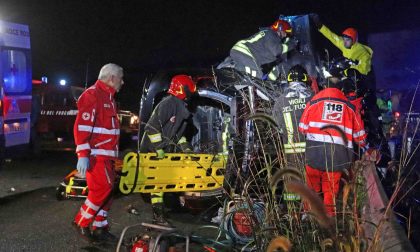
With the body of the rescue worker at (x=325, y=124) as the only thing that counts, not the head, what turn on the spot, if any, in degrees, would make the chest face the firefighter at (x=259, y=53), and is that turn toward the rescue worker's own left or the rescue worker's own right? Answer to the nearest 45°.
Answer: approximately 45° to the rescue worker's own left

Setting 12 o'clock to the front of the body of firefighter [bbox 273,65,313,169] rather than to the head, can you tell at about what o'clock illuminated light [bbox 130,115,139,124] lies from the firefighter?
The illuminated light is roughly at 11 o'clock from the firefighter.

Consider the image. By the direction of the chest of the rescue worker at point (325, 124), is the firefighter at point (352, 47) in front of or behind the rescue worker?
in front

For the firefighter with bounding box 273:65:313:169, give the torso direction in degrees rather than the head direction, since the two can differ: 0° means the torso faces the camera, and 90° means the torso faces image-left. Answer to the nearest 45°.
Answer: approximately 180°

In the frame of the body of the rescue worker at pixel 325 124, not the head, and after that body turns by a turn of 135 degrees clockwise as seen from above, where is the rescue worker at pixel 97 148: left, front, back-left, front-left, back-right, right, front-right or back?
back-right

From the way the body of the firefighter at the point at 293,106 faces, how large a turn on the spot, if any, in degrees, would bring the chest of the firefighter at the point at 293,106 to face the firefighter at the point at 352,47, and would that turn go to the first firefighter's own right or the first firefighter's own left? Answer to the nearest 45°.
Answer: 0° — they already face them

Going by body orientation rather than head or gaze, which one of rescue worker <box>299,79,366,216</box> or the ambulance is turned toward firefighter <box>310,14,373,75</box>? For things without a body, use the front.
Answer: the rescue worker

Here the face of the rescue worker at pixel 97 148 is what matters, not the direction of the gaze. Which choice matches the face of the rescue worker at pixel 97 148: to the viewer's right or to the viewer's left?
to the viewer's right

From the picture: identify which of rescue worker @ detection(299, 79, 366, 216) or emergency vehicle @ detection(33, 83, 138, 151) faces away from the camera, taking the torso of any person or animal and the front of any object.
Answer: the rescue worker

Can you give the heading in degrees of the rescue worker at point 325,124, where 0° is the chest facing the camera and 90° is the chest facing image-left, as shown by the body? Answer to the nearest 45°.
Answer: approximately 180°
